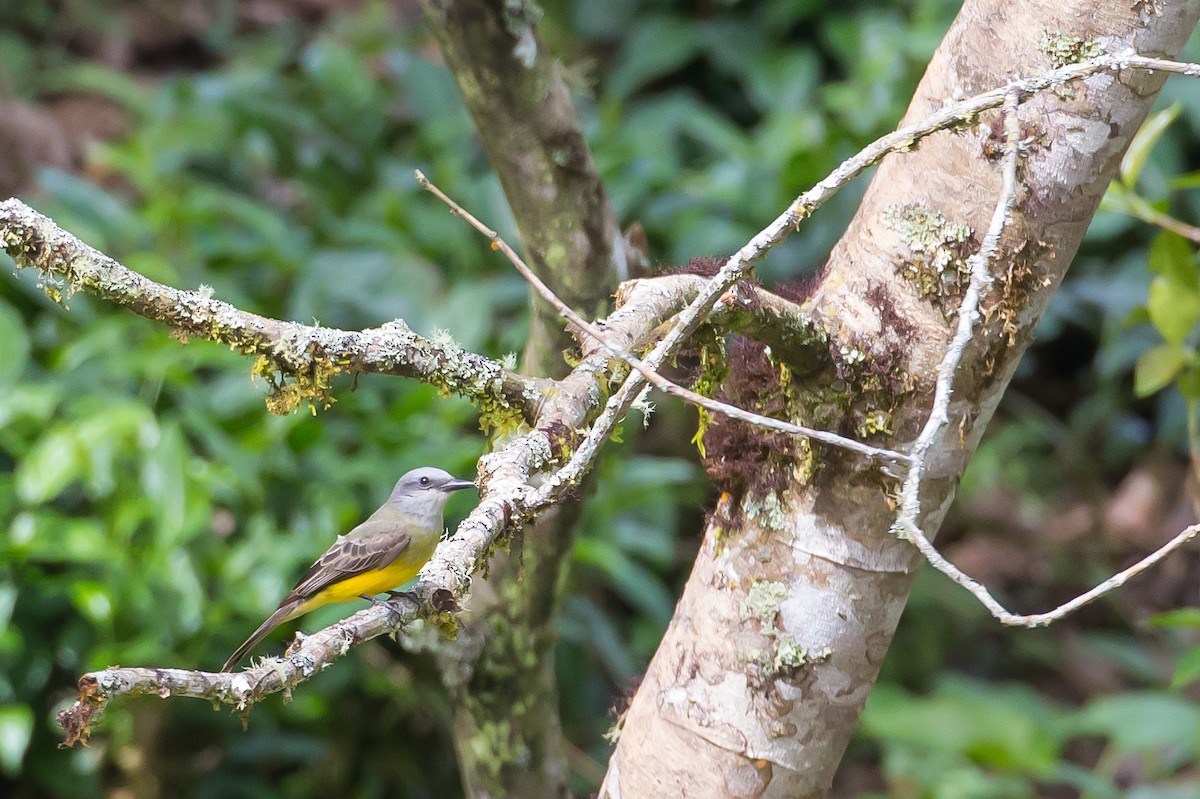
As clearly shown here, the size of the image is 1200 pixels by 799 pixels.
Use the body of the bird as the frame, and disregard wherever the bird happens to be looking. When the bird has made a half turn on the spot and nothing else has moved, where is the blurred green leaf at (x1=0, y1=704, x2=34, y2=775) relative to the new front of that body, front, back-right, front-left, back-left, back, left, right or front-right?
front-right

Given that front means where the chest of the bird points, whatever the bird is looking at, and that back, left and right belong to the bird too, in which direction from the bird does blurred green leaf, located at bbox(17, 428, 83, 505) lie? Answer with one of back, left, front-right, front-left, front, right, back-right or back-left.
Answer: back-left

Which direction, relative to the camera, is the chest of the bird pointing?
to the viewer's right

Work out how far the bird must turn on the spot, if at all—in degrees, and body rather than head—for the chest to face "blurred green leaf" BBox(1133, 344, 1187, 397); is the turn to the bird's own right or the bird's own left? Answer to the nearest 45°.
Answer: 0° — it already faces it

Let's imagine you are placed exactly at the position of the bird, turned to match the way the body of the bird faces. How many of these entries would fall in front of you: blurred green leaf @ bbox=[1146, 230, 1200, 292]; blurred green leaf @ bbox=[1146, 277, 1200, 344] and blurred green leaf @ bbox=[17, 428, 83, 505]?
2

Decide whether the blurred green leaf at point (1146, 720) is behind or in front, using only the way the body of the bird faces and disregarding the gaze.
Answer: in front

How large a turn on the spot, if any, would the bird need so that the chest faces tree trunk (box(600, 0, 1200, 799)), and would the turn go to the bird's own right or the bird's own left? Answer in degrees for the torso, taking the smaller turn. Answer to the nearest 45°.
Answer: approximately 45° to the bird's own right

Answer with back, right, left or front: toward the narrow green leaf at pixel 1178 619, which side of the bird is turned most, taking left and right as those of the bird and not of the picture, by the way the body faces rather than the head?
front
